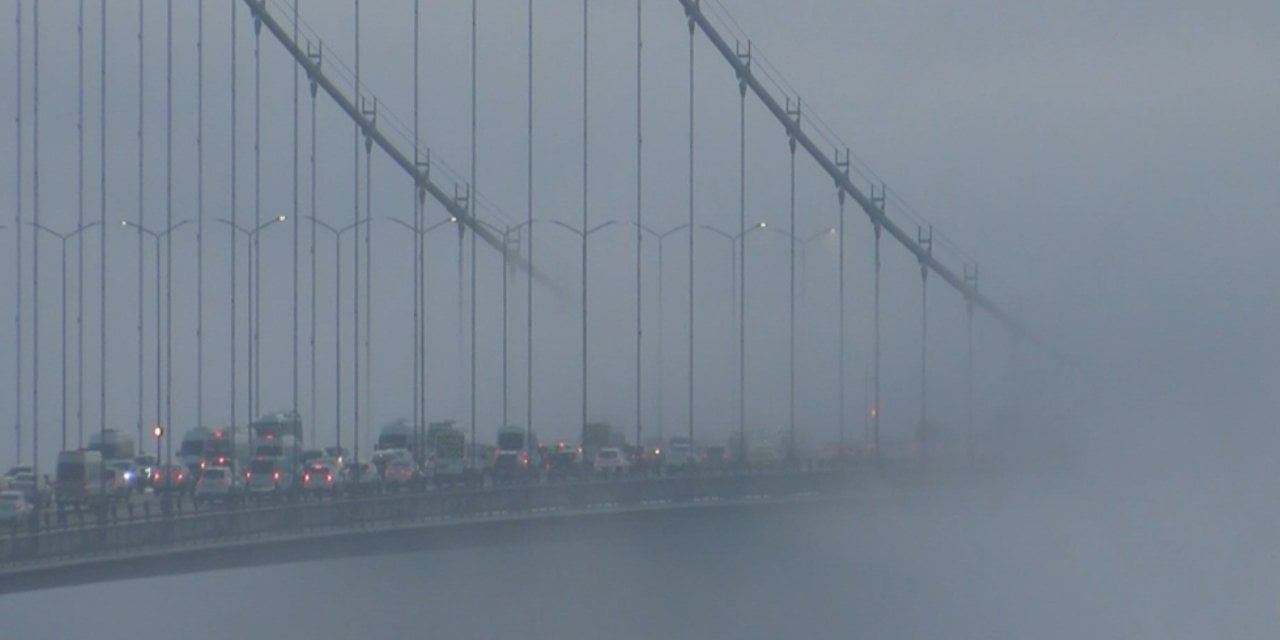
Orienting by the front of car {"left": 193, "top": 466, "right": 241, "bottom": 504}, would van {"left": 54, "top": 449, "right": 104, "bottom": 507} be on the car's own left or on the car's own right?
on the car's own left

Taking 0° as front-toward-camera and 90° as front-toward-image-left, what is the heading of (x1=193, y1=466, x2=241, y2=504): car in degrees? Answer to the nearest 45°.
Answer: approximately 225°

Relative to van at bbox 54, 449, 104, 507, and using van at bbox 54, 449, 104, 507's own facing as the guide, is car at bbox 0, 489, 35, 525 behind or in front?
behind

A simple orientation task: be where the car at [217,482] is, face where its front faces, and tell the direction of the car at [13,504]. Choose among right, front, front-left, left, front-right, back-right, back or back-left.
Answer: back

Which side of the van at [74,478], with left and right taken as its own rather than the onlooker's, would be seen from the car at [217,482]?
front

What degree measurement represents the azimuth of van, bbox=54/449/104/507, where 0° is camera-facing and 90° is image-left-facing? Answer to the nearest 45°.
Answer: approximately 225°

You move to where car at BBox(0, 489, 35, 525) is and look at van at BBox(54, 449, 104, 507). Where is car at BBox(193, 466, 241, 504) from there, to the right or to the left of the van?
right
